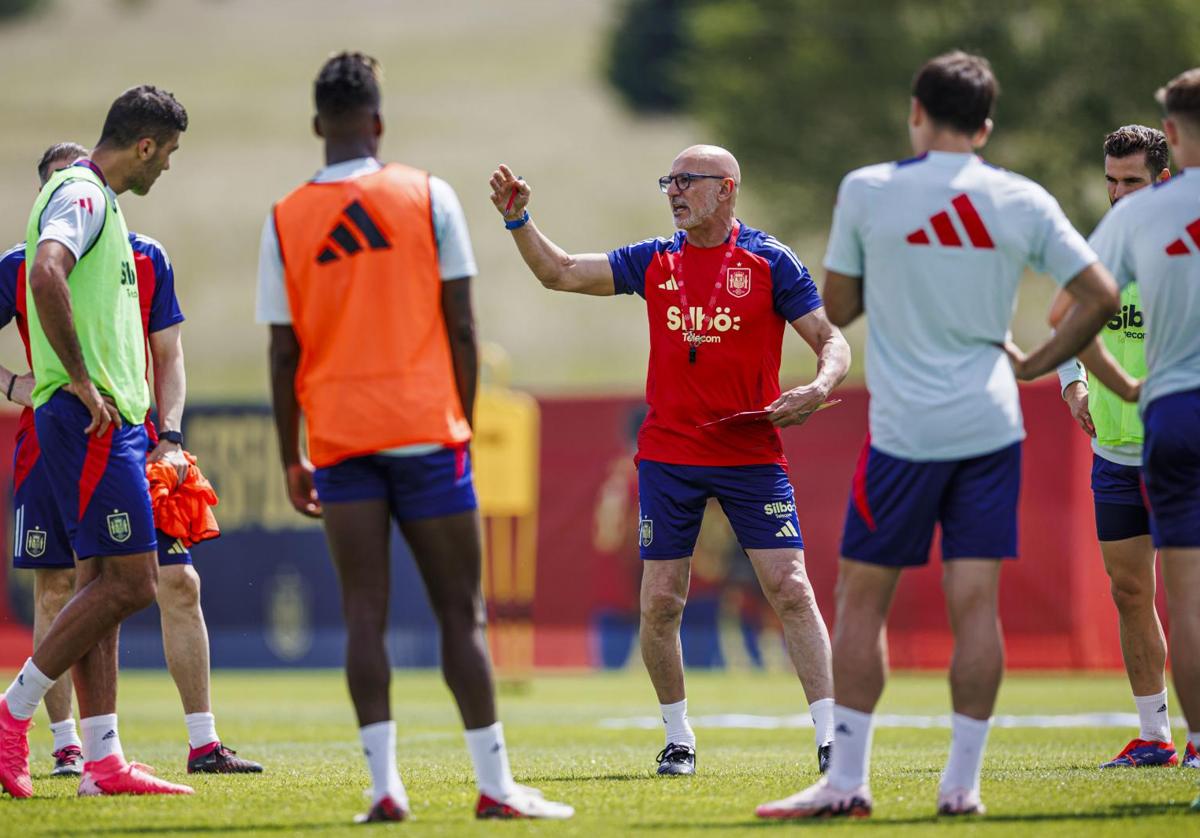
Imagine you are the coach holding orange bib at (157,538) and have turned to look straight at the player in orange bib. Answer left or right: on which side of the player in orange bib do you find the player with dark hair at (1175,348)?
left

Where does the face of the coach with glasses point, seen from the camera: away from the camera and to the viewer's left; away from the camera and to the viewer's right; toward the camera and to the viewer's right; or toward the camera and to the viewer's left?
toward the camera and to the viewer's left

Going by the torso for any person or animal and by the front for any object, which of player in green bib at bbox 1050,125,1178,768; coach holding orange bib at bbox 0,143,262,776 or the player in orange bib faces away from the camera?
the player in orange bib

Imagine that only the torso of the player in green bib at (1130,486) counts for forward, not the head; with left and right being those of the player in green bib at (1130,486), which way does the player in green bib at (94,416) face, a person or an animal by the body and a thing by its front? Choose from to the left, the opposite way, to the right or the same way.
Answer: to the left

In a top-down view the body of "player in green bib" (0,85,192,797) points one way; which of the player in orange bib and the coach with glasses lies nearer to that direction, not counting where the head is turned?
the coach with glasses

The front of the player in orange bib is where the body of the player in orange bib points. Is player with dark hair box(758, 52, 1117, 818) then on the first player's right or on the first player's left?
on the first player's right

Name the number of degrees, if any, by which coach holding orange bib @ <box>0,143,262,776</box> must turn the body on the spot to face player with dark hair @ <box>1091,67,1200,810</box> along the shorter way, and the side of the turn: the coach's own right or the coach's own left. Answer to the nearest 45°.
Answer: approximately 45° to the coach's own left

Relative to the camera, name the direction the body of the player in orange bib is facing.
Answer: away from the camera

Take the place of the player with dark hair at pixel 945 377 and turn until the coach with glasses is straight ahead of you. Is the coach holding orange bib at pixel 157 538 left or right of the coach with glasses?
left

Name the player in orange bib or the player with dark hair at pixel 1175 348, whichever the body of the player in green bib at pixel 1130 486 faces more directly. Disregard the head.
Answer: the player in orange bib

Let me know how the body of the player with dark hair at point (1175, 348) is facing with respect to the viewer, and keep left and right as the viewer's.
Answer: facing away from the viewer

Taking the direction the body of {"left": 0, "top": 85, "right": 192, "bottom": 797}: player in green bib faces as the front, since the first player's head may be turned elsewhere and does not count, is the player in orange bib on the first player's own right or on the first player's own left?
on the first player's own right

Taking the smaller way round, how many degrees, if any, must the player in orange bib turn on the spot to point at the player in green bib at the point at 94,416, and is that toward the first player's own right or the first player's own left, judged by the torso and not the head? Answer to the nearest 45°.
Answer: approximately 45° to the first player's own left
